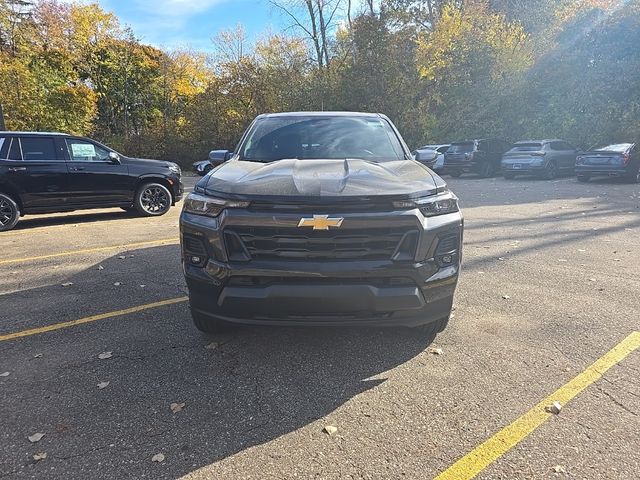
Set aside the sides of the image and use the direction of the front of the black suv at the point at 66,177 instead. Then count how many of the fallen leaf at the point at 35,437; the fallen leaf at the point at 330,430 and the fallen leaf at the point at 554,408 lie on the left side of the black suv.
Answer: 0

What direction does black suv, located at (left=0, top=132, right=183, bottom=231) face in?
to the viewer's right

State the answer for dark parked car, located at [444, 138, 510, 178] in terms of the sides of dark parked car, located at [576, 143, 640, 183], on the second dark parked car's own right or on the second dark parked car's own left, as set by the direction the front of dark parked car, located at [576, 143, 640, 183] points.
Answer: on the second dark parked car's own left

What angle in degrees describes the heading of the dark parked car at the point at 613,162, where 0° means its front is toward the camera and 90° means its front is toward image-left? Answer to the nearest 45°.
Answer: approximately 225°

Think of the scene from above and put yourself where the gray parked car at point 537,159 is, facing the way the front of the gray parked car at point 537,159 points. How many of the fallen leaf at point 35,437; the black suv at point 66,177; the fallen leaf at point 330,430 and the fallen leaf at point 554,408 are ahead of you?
0

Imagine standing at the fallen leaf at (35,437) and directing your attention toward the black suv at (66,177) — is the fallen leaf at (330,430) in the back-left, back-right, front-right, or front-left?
back-right

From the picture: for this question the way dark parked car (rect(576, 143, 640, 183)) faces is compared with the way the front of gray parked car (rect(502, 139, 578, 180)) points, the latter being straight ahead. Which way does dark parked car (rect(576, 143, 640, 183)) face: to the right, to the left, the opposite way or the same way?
the same way

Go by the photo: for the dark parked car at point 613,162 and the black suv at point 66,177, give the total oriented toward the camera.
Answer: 0

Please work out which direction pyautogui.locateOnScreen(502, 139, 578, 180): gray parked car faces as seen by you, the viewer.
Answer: facing away from the viewer and to the right of the viewer

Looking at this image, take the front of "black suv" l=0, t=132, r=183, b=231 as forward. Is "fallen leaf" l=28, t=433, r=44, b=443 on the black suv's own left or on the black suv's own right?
on the black suv's own right

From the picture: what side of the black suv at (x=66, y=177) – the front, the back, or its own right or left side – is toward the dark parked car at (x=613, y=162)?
front

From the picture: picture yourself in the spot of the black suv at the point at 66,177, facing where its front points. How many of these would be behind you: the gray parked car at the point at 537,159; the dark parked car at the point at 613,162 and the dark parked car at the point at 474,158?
0

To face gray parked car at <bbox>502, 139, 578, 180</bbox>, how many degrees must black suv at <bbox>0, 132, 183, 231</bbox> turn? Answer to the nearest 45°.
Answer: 0° — it already faces it

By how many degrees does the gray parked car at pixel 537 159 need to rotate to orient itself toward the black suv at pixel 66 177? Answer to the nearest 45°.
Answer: approximately 180°

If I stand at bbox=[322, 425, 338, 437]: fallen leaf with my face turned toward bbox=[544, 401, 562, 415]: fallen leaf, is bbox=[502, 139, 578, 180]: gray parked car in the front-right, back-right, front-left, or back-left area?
front-left

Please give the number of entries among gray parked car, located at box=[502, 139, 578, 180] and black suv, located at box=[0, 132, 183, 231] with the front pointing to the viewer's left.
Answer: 0
